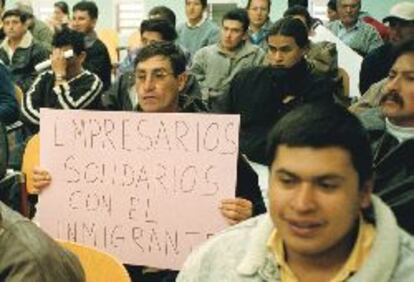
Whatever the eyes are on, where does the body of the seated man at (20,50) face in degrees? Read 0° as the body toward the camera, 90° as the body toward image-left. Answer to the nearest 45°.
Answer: approximately 45°

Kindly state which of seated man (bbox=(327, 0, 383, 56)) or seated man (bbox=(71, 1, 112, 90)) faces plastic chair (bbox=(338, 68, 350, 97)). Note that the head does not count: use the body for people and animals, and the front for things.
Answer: seated man (bbox=(327, 0, 383, 56))

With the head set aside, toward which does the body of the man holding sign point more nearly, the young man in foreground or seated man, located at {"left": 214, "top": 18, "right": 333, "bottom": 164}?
the young man in foreground

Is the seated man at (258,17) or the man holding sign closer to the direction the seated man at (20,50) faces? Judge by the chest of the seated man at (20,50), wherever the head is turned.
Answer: the man holding sign

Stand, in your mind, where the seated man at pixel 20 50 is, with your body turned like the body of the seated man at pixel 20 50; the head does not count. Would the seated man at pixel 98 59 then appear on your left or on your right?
on your left

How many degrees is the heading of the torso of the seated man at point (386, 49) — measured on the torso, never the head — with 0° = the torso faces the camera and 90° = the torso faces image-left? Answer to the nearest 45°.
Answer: approximately 45°

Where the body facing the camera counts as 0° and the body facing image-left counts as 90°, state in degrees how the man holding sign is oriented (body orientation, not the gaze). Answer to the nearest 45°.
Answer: approximately 45°

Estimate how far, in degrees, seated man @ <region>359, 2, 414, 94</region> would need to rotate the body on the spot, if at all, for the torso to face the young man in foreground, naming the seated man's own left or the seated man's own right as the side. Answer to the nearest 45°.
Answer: approximately 45° to the seated man's own left

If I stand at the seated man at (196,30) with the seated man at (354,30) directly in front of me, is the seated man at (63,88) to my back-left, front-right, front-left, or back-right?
back-right

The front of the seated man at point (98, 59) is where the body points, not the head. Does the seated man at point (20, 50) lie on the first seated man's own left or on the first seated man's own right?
on the first seated man's own right

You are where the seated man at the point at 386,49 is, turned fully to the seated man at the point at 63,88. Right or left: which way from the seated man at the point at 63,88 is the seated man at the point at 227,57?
right

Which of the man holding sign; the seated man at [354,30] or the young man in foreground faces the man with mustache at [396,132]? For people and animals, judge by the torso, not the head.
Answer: the seated man

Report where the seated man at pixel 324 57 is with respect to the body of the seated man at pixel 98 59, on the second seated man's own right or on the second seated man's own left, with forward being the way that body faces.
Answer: on the second seated man's own left
